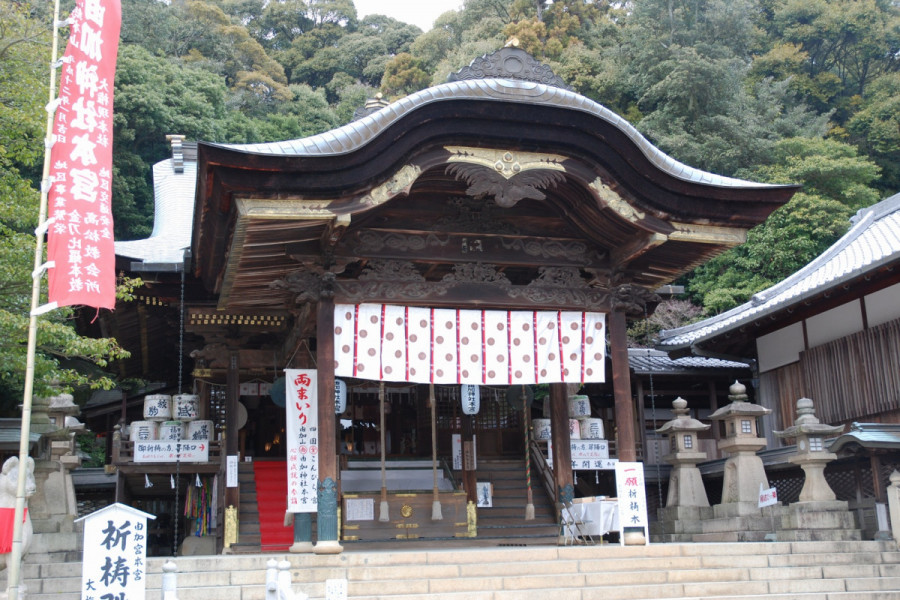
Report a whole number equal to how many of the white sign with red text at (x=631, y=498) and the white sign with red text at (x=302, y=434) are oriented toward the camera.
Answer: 2

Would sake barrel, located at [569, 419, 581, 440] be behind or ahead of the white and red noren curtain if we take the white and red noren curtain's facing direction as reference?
behind

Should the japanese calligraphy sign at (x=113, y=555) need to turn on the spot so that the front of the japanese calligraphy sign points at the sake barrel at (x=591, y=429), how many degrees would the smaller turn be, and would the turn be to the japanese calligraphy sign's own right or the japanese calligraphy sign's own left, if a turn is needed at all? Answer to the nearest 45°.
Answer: approximately 135° to the japanese calligraphy sign's own left

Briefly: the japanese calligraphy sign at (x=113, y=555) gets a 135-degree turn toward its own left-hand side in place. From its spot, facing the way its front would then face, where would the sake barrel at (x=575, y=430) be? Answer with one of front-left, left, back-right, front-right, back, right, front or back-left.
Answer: front

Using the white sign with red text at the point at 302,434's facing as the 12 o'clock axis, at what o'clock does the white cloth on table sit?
The white cloth on table is roughly at 9 o'clock from the white sign with red text.
